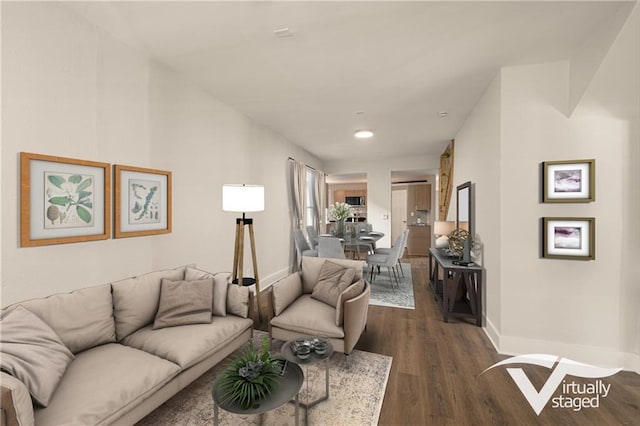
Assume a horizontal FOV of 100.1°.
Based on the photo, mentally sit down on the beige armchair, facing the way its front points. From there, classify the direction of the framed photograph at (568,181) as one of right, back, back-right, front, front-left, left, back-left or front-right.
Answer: back-left

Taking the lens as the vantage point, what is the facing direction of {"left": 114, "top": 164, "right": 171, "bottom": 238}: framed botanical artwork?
facing the viewer and to the right of the viewer

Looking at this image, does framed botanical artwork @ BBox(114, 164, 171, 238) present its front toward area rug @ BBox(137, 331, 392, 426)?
yes

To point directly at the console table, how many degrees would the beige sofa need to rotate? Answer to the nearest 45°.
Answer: approximately 45° to its left

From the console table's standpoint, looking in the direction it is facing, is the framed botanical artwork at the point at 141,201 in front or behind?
in front

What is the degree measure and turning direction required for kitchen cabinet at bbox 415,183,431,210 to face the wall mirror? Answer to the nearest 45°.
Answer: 0° — it already faces it

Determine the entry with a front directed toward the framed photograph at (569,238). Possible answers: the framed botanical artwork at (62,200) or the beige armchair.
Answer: the framed botanical artwork

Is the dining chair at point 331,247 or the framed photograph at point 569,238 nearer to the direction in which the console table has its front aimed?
the dining chair

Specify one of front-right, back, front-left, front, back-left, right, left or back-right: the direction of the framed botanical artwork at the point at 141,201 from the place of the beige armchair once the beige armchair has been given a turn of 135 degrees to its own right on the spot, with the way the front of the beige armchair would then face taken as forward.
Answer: left
